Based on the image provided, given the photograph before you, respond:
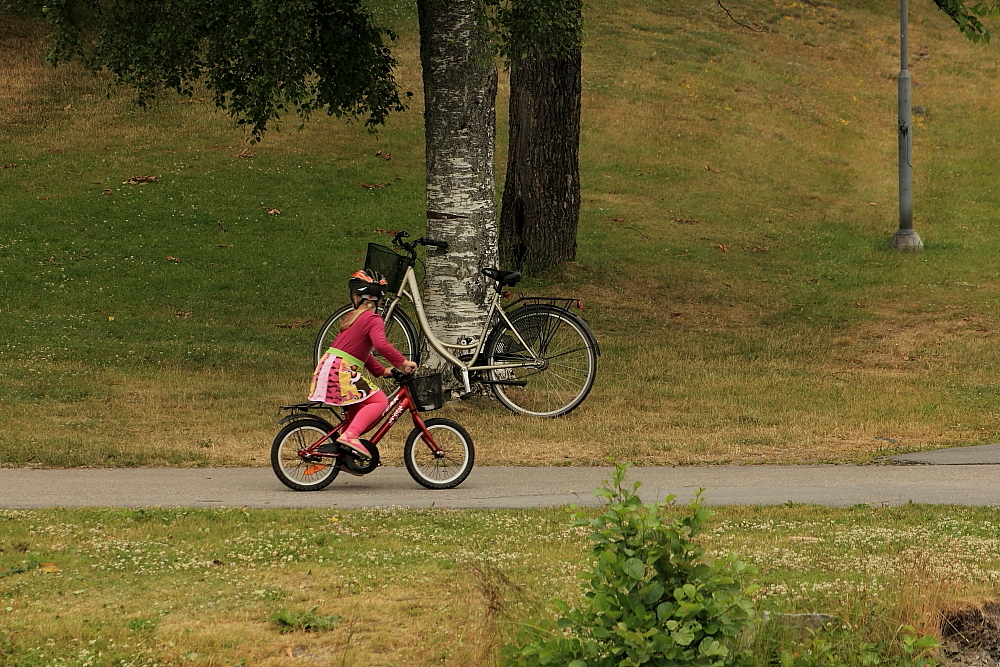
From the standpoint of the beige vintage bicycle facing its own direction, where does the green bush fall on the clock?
The green bush is roughly at 9 o'clock from the beige vintage bicycle.

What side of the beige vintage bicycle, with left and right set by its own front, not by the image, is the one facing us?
left

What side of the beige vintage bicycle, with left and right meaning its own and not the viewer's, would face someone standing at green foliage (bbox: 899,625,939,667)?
left

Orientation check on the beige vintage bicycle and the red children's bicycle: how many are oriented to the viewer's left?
1

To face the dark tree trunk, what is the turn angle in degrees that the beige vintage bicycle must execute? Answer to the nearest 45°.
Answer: approximately 90° to its right

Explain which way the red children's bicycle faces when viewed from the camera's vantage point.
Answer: facing to the right of the viewer

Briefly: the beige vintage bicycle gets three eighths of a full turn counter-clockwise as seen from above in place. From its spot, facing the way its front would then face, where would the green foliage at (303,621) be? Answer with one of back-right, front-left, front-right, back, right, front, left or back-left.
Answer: front-right

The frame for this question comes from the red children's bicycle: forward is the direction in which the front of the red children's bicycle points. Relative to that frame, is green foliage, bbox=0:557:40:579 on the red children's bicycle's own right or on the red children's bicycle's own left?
on the red children's bicycle's own right

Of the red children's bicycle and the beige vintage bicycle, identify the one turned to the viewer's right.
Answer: the red children's bicycle

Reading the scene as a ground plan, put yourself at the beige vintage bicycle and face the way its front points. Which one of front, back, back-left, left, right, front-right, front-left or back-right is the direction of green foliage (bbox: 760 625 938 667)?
left

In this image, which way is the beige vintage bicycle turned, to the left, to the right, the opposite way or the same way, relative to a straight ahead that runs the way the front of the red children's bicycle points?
the opposite way

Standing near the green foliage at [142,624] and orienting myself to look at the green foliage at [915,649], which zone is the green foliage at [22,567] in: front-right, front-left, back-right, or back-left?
back-left

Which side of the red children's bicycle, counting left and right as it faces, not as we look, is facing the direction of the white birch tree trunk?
left

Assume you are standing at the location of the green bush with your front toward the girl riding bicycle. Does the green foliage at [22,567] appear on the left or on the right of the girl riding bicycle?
left
